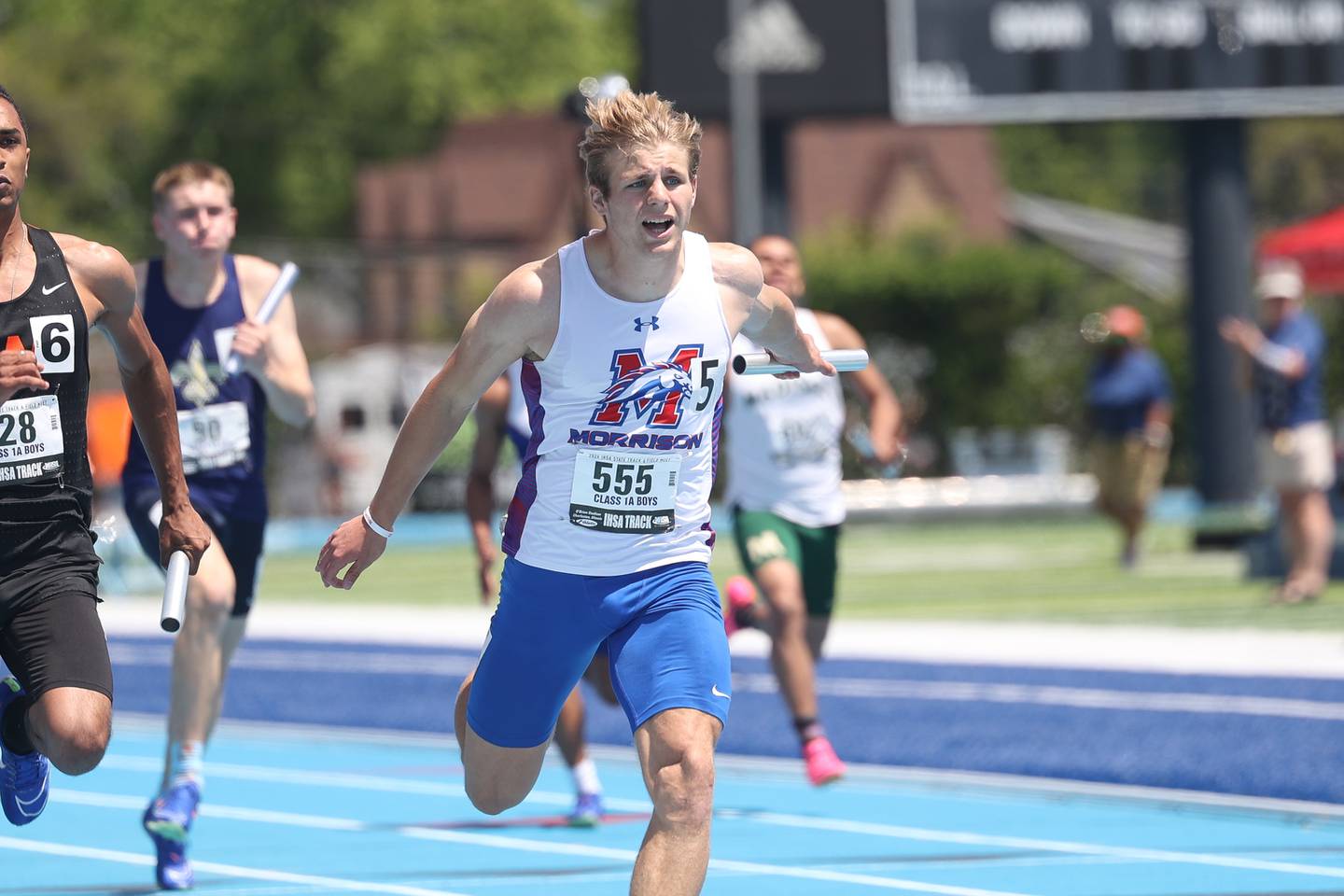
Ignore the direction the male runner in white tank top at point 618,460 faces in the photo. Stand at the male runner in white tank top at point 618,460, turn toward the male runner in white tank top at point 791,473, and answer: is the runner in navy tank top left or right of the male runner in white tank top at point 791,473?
left

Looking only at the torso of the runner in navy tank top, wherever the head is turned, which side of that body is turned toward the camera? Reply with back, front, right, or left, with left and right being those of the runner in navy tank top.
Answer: front

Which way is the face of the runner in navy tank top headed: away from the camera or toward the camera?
toward the camera

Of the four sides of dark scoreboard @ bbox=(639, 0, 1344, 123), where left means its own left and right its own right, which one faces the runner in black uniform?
front

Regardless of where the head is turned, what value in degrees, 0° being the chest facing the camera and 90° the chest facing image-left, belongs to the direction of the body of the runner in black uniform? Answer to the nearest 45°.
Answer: approximately 0°

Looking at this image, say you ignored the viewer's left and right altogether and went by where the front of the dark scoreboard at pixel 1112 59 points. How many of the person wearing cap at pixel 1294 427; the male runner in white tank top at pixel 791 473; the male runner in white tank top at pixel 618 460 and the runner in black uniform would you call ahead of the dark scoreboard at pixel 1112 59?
4

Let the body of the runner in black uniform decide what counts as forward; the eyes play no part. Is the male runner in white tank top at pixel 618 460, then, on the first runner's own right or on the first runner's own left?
on the first runner's own left

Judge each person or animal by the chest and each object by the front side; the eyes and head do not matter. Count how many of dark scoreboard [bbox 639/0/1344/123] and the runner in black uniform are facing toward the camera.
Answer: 2

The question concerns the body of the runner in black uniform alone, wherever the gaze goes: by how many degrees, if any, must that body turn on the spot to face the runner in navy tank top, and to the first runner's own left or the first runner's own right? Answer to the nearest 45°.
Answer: approximately 180°

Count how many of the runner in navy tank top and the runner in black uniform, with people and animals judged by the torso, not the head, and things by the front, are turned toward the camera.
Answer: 2

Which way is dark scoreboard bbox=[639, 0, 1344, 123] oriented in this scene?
toward the camera

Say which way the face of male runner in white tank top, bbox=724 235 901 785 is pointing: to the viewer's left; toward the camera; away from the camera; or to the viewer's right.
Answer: toward the camera

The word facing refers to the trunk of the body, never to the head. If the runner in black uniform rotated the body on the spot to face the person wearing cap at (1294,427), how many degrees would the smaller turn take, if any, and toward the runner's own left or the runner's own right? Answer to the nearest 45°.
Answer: approximately 135° to the runner's own left

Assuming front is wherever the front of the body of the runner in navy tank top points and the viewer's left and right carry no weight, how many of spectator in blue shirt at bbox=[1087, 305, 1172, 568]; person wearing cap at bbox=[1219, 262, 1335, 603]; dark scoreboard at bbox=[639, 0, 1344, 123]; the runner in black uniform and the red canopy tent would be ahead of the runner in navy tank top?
1
